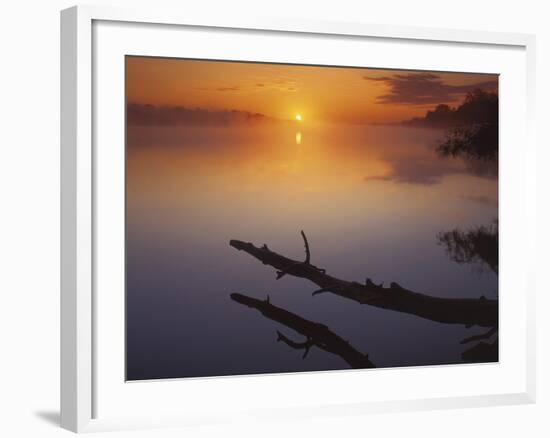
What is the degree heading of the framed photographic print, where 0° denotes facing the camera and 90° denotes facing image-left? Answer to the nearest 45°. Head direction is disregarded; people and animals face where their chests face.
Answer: approximately 315°
